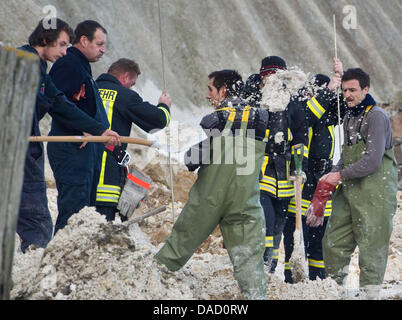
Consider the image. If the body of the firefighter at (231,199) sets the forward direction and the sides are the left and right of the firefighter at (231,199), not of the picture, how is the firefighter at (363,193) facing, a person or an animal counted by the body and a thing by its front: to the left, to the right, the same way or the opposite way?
to the left

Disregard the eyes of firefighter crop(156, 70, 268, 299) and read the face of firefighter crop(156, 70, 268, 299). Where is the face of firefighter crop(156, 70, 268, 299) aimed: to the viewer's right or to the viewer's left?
to the viewer's left

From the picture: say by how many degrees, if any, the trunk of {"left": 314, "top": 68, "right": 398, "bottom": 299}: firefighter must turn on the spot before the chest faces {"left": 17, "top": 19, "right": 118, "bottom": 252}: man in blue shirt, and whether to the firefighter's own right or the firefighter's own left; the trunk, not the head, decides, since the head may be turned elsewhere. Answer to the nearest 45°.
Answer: approximately 45° to the firefighter's own right

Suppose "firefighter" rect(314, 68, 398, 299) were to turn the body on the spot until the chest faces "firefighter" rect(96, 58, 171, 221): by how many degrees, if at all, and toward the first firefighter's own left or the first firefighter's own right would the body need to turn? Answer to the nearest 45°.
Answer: approximately 45° to the first firefighter's own right

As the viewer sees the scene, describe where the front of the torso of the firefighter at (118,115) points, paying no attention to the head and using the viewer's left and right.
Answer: facing away from the viewer and to the right of the viewer

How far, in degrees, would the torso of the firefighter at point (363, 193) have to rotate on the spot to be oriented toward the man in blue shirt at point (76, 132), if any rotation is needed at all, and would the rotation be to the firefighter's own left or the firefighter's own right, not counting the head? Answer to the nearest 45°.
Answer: approximately 45° to the firefighter's own right

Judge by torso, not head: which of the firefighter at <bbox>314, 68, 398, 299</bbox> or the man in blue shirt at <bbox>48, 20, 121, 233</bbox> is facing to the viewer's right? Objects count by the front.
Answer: the man in blue shirt

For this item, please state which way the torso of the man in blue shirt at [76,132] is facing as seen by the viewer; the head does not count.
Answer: to the viewer's right

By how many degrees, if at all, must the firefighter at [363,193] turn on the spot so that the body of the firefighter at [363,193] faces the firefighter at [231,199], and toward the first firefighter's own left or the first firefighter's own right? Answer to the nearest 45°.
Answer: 0° — they already face them

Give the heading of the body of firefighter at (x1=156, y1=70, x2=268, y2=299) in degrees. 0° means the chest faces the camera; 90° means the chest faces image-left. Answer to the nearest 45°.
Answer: approximately 135°

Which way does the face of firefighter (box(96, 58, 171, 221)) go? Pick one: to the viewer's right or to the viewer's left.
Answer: to the viewer's right
